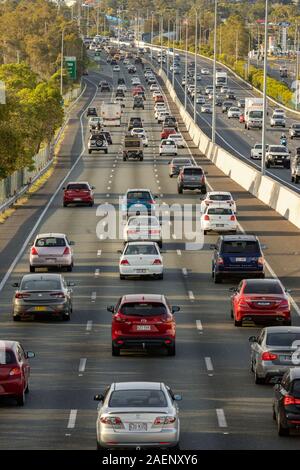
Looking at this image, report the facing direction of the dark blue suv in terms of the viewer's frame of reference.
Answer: facing away from the viewer

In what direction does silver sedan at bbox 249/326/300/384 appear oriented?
away from the camera

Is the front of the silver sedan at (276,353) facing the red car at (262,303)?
yes

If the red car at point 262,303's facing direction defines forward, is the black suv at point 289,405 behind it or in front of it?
behind

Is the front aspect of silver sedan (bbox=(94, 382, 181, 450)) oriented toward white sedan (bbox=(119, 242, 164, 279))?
yes

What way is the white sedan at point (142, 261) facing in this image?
away from the camera

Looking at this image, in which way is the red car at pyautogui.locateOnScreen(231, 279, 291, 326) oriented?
away from the camera

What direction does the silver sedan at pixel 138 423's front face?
away from the camera

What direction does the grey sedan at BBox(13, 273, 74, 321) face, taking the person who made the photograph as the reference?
facing away from the viewer

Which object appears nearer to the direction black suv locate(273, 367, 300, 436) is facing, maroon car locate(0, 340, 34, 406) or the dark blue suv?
the dark blue suv

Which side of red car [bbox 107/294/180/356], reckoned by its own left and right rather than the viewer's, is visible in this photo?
back

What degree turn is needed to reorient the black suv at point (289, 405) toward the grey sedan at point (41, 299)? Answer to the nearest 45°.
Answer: approximately 45° to its left
